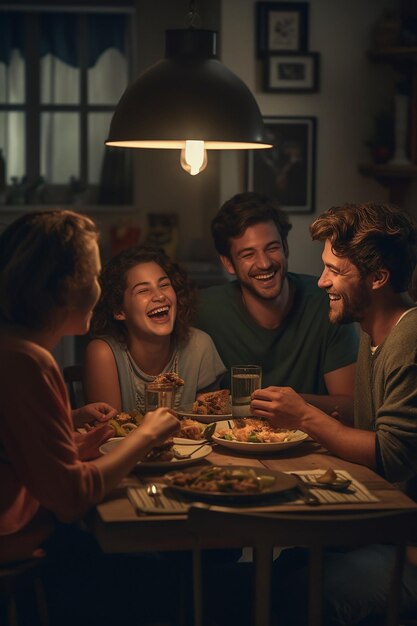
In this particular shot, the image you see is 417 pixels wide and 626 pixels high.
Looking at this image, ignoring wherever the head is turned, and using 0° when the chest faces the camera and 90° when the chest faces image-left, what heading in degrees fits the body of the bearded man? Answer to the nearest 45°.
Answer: approximately 90°

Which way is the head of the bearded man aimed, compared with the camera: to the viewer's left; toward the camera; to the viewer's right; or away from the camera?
to the viewer's left

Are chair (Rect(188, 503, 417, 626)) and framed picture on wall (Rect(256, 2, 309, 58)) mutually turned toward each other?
yes

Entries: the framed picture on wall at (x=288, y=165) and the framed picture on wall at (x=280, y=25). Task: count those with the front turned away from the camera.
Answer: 0

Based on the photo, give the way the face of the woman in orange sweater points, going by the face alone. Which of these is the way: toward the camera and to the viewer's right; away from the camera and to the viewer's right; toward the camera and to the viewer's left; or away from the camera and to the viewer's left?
away from the camera and to the viewer's right

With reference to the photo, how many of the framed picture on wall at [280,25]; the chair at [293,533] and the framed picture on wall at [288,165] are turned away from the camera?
1

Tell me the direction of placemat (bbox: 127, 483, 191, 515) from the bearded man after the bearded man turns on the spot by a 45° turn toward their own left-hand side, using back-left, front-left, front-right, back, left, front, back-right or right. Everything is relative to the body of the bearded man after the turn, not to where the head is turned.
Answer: front

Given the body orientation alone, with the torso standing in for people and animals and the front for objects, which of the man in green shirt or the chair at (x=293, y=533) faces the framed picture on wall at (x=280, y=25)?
the chair

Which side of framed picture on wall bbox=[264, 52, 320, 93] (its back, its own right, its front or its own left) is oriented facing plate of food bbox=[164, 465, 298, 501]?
front

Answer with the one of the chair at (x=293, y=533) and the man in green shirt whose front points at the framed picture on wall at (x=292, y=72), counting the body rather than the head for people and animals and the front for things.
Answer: the chair

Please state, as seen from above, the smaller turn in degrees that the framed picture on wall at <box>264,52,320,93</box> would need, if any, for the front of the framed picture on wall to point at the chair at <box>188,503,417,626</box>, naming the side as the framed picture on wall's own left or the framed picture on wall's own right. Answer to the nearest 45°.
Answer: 0° — it already faces it

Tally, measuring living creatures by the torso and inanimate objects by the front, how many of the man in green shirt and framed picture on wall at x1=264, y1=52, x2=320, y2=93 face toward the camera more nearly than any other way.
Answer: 2

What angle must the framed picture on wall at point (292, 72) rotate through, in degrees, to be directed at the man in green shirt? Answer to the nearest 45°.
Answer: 0° — it already faces them

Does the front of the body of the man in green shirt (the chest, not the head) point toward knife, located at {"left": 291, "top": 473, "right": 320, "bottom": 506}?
yes

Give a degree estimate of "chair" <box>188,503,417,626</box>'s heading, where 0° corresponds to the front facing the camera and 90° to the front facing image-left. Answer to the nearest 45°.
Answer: approximately 180°
